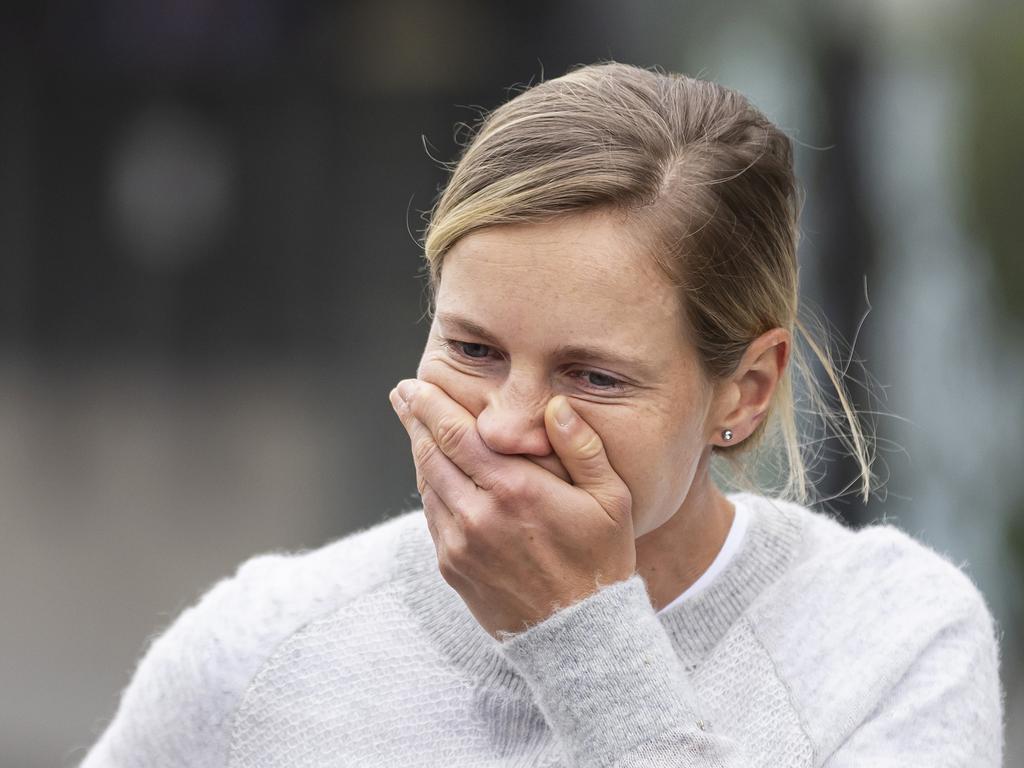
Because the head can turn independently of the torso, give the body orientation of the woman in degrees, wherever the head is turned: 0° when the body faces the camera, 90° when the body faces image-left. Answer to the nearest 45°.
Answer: approximately 45°

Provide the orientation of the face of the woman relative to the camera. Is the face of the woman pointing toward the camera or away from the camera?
toward the camera
